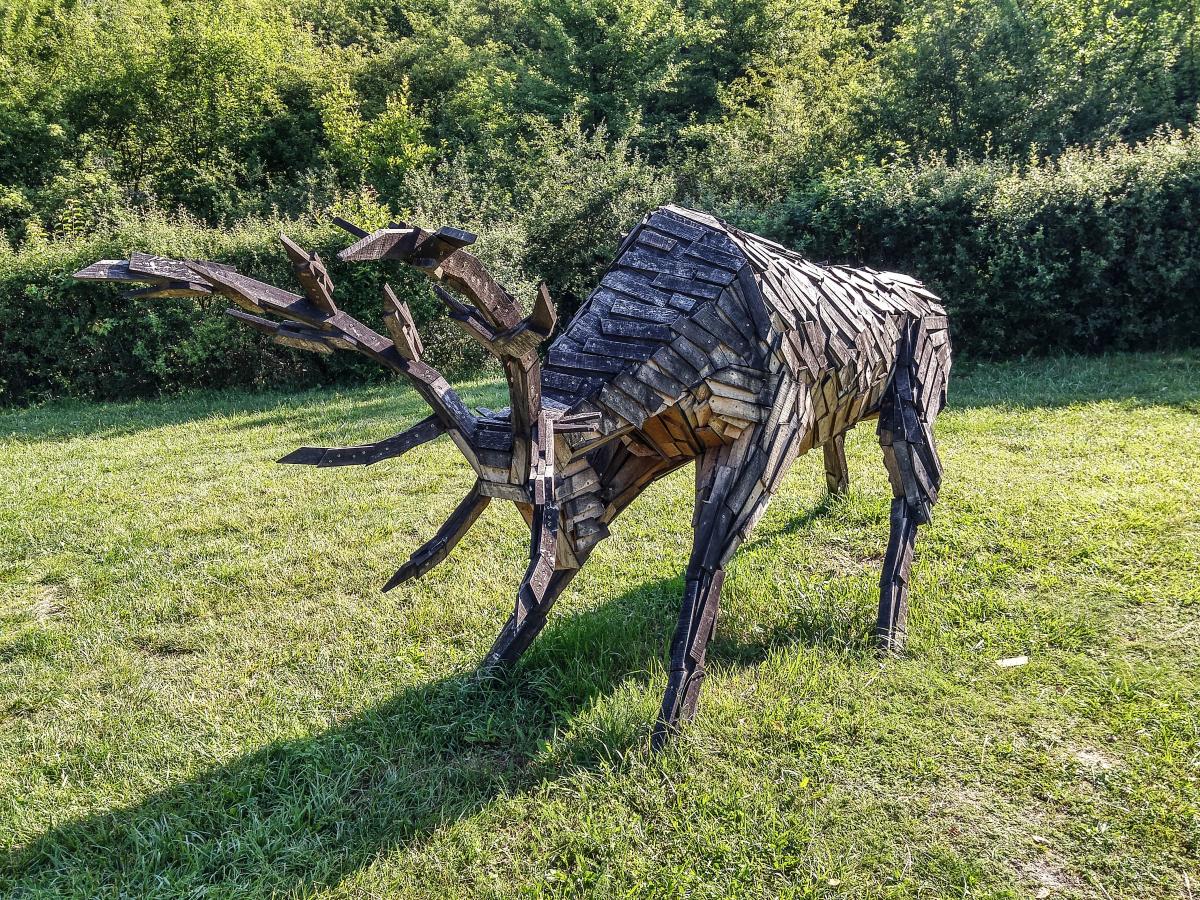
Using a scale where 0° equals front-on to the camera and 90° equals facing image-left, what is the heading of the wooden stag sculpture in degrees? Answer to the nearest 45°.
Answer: approximately 45°

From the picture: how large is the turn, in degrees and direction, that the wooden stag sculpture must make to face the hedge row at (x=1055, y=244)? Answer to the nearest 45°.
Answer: approximately 180°
